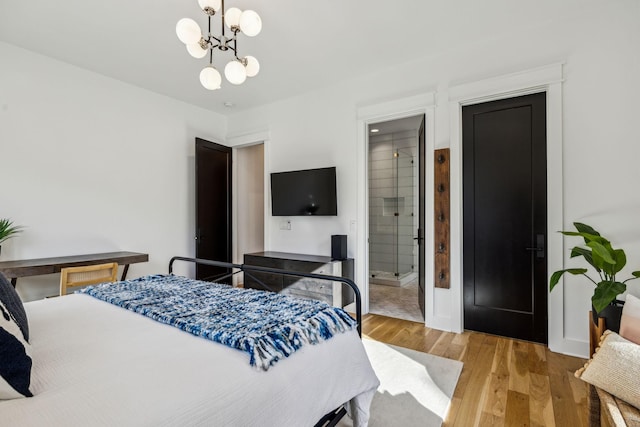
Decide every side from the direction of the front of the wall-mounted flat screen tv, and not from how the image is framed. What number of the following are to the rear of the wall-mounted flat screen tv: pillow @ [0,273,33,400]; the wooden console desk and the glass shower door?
1

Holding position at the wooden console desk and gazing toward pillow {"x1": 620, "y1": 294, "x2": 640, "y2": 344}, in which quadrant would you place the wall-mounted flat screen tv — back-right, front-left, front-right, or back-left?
front-left

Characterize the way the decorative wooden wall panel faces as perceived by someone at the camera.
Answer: facing the viewer

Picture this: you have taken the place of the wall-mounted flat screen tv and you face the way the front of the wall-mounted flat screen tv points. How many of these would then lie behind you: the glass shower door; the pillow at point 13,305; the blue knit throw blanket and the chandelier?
1

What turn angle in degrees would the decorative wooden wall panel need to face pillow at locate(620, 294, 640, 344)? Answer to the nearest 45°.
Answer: approximately 45° to its left

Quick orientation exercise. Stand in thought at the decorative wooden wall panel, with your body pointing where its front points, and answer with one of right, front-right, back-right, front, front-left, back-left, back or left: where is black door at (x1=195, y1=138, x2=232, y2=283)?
right

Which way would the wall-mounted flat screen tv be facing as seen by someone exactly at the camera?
facing the viewer and to the left of the viewer

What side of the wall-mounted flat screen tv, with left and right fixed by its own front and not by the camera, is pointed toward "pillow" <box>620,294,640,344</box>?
left

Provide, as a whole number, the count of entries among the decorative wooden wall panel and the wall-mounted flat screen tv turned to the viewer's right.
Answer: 0

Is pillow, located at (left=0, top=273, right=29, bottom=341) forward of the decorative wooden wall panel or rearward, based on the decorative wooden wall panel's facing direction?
forward
